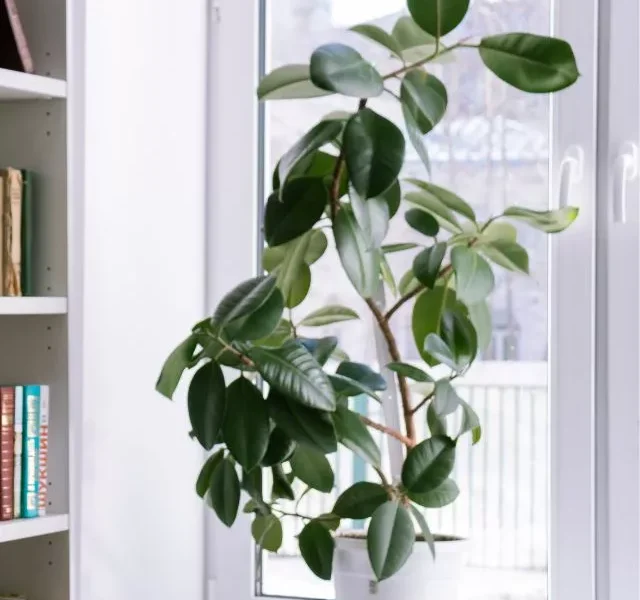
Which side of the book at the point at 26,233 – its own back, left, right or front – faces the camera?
right

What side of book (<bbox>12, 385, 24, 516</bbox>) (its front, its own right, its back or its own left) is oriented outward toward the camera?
right

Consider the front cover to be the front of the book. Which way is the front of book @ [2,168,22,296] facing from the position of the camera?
facing to the right of the viewer

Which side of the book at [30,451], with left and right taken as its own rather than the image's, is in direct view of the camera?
right

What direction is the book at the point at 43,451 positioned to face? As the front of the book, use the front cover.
to the viewer's right
